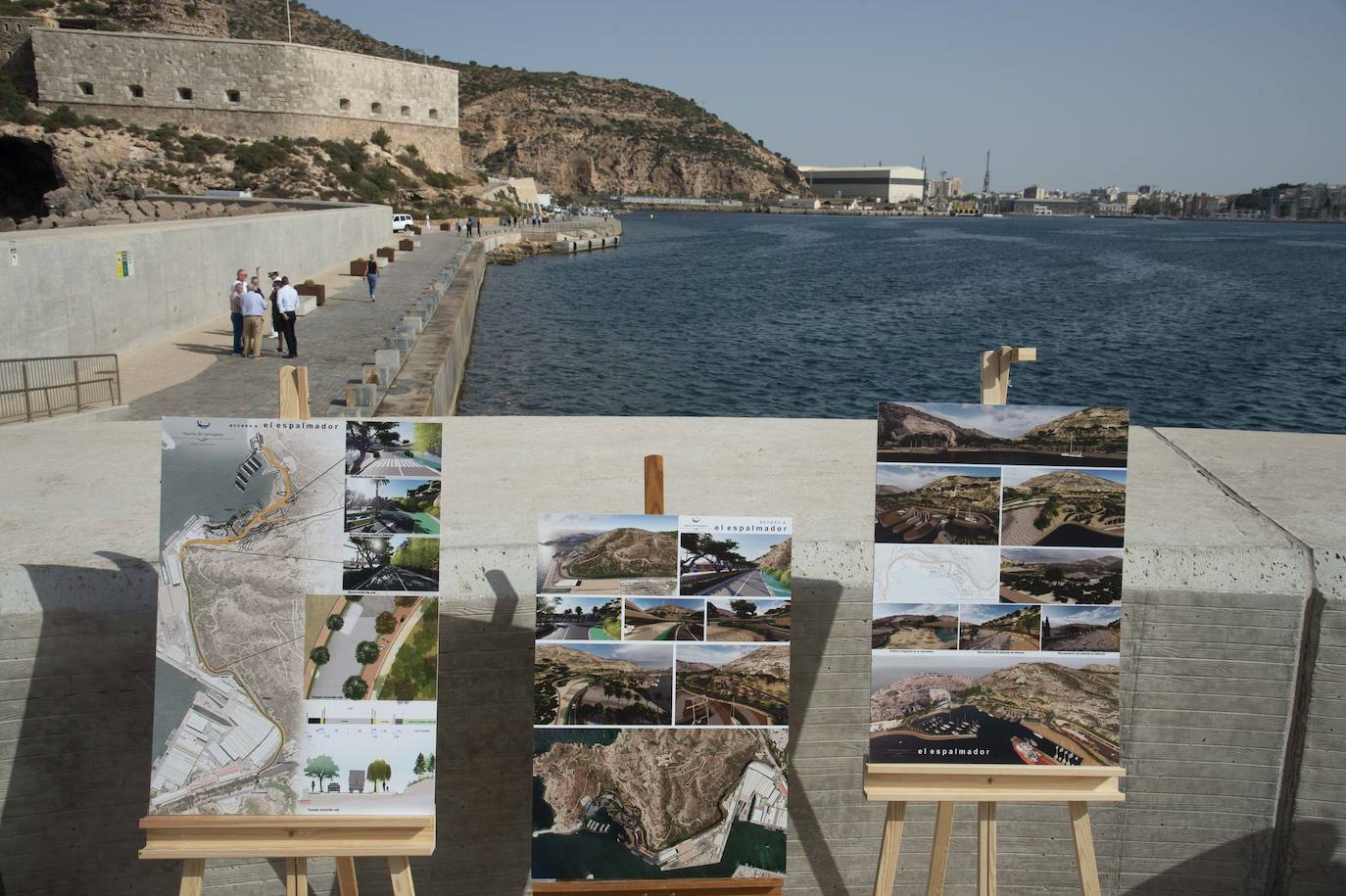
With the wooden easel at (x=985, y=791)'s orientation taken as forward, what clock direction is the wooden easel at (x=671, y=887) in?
the wooden easel at (x=671, y=887) is roughly at 2 o'clock from the wooden easel at (x=985, y=791).

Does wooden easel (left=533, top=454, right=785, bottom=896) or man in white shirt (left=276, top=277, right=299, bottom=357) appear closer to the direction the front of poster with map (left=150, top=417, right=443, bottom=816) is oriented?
the wooden easel

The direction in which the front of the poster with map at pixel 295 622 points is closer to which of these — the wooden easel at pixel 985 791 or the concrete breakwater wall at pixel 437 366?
the wooden easel

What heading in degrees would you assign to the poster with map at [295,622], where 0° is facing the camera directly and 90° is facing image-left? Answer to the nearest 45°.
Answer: approximately 0°

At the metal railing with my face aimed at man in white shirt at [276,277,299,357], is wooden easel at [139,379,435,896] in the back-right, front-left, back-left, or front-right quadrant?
back-right

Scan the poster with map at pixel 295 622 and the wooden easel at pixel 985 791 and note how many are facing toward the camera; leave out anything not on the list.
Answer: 2

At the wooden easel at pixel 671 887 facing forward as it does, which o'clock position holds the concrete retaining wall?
The concrete retaining wall is roughly at 5 o'clock from the wooden easel.

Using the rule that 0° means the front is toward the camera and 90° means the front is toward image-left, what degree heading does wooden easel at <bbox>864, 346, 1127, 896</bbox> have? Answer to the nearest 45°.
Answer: approximately 0°

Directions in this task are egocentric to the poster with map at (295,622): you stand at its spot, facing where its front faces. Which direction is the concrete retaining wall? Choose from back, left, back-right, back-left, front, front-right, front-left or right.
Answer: back

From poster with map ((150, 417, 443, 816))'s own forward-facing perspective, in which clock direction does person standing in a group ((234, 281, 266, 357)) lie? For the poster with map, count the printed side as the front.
The person standing in a group is roughly at 6 o'clock from the poster with map.

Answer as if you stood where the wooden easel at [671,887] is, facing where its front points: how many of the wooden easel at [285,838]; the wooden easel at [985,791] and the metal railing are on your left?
1
